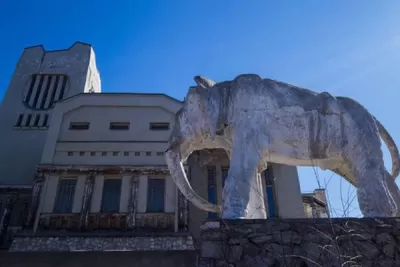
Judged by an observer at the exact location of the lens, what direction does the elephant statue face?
facing to the left of the viewer

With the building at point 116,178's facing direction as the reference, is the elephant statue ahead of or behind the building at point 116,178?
ahead

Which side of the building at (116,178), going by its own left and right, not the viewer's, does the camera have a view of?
front

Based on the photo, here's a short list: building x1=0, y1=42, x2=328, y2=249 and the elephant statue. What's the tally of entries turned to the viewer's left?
1

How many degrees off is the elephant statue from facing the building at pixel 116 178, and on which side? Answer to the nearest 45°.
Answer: approximately 45° to its right
